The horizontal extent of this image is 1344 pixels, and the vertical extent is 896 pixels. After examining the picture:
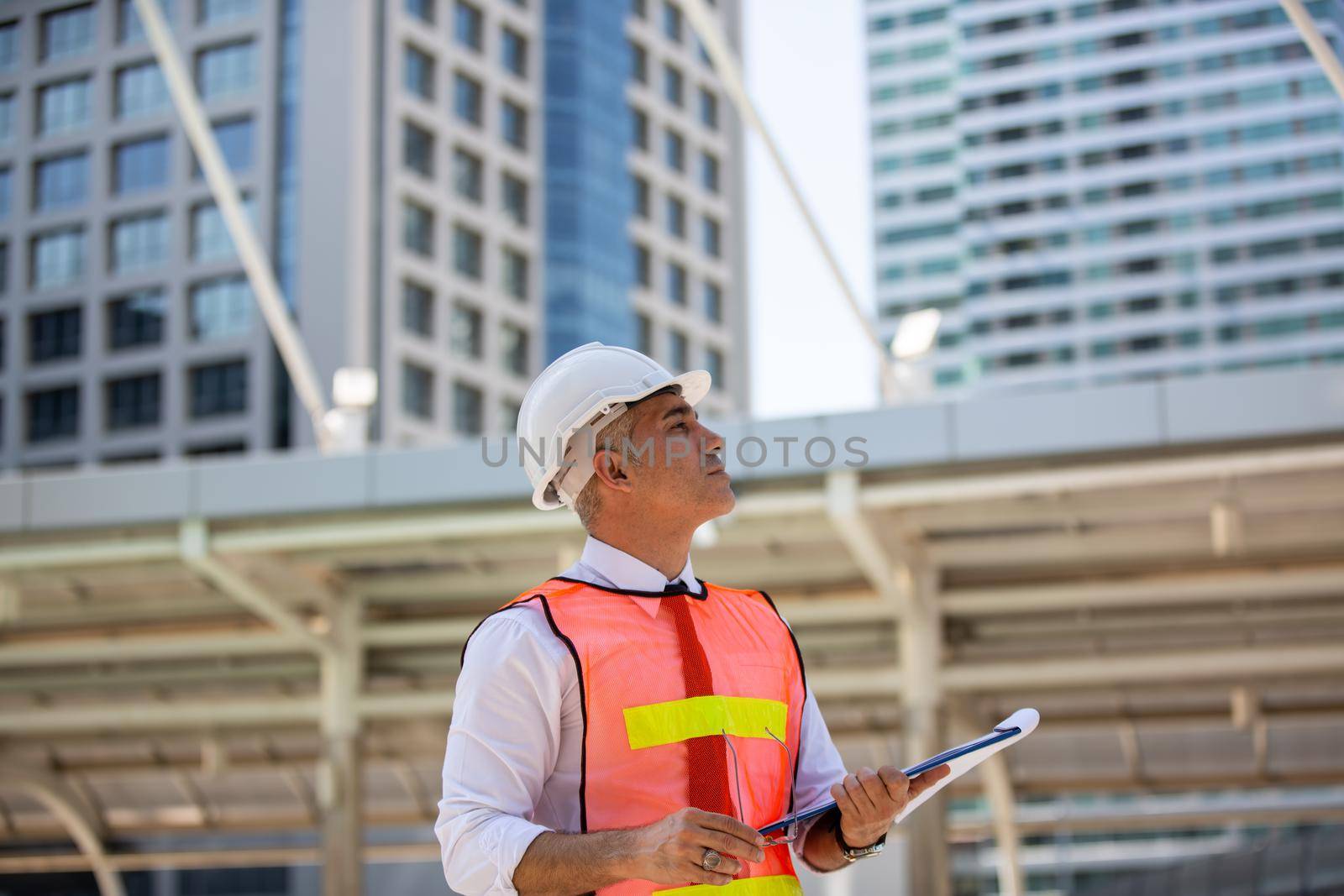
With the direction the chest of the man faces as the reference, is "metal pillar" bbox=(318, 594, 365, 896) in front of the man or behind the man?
behind

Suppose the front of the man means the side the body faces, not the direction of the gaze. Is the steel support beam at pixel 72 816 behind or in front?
behind

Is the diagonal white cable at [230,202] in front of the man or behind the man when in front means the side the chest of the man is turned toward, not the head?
behind

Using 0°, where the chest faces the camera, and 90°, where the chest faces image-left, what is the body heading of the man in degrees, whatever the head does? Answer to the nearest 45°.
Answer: approximately 315°

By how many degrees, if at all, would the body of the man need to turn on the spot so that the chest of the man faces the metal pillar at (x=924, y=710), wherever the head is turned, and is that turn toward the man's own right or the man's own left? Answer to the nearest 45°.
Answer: approximately 135° to the man's own left

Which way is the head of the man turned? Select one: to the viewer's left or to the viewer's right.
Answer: to the viewer's right

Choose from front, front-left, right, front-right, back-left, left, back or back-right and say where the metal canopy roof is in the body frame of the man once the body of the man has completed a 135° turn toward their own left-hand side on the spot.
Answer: front
